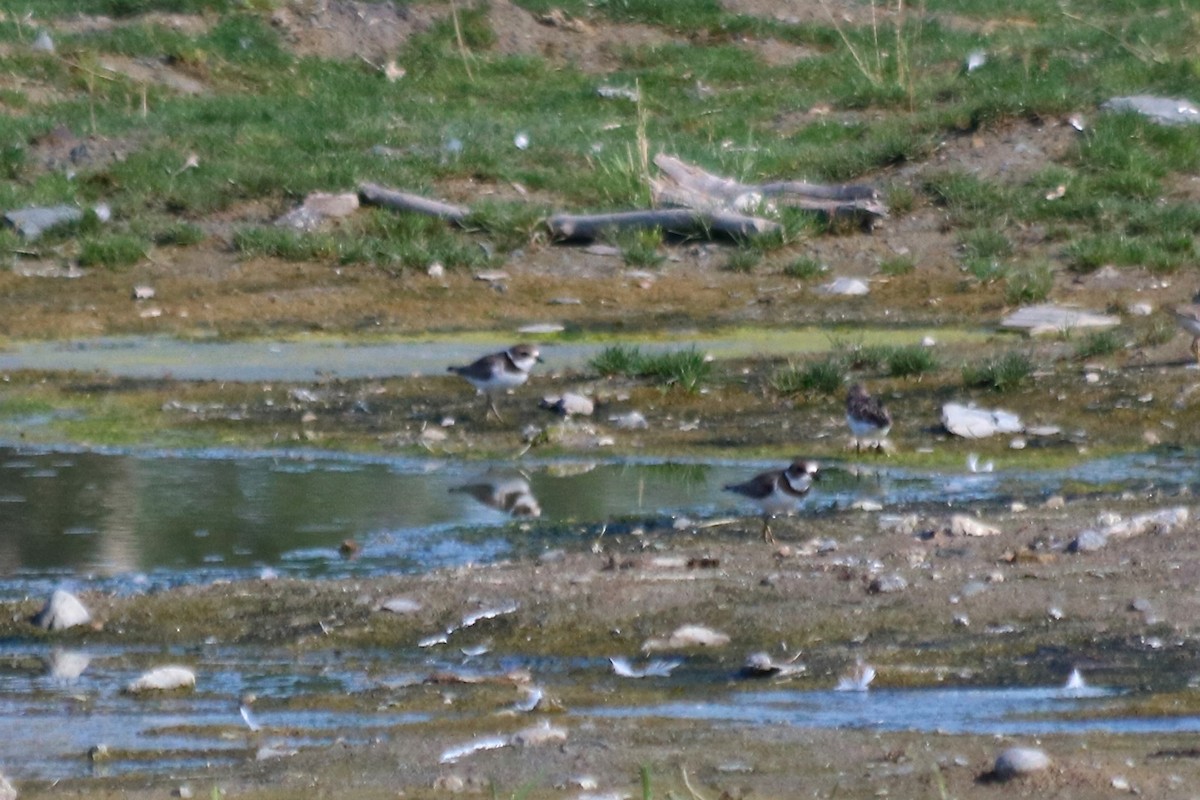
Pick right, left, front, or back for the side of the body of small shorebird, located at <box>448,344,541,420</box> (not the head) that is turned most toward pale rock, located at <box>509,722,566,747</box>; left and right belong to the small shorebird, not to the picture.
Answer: right

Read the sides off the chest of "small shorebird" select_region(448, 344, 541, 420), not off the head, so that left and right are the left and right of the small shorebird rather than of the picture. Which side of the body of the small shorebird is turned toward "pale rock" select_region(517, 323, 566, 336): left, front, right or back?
left

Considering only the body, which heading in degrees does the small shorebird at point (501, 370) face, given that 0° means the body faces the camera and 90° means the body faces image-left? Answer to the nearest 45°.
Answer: approximately 270°

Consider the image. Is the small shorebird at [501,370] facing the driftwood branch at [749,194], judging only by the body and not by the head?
no

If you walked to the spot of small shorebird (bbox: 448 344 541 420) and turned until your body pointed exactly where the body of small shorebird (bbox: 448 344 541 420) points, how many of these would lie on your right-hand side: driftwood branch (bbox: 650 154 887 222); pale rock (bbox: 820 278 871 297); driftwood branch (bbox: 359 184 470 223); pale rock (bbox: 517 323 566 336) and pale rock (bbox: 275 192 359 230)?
0

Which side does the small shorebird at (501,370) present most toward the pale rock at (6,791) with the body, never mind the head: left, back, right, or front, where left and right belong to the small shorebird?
right

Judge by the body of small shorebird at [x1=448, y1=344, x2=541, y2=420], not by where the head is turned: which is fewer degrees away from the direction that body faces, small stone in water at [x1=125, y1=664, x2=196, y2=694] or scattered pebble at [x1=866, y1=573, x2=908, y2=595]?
the scattered pebble

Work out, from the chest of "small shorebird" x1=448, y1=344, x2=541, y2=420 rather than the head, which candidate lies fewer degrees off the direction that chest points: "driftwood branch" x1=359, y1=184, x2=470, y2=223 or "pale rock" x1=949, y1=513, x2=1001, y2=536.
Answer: the pale rock

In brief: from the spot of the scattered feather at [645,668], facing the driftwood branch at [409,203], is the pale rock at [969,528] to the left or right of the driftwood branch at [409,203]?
right

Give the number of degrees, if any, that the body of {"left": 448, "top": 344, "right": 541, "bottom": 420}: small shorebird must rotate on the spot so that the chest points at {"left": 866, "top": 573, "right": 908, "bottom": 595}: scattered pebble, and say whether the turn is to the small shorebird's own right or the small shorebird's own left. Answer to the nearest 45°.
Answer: approximately 90° to the small shorebird's own right
